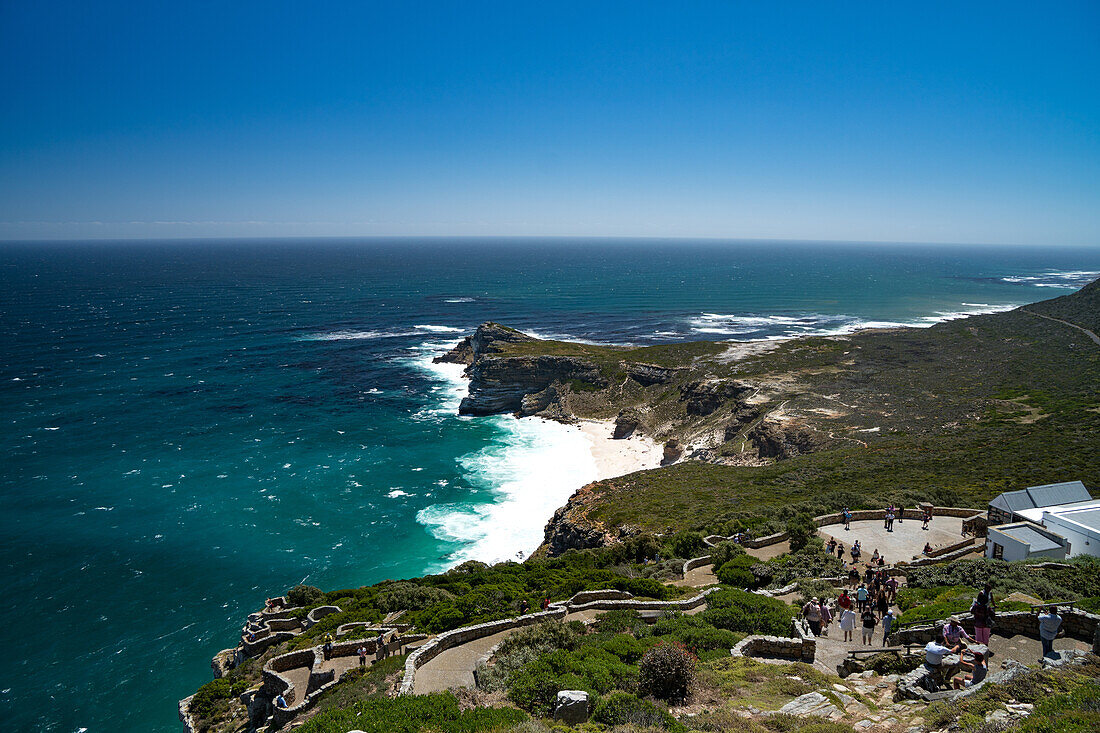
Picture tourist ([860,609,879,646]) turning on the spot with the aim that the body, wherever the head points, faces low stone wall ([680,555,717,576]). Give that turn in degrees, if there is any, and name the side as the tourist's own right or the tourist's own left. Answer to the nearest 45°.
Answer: approximately 45° to the tourist's own left

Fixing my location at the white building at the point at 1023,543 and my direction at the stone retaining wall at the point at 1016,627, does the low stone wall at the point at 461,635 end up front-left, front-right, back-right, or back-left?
front-right

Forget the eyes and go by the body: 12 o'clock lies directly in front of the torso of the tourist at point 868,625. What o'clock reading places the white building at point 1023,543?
The white building is roughly at 1 o'clock from the tourist.

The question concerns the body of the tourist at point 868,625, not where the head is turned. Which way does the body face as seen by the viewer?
away from the camera

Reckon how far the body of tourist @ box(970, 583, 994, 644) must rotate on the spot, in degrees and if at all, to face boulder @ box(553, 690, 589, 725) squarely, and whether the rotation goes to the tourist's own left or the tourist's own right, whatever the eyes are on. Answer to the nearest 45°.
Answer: approximately 135° to the tourist's own left

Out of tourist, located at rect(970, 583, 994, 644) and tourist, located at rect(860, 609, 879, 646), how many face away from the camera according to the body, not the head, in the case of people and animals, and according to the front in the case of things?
2

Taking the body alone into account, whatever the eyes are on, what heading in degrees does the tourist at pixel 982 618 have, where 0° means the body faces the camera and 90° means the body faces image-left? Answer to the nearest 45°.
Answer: approximately 180°

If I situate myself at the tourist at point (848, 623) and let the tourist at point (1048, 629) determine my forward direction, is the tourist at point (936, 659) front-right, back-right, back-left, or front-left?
front-right
